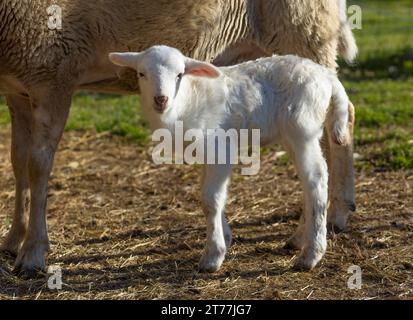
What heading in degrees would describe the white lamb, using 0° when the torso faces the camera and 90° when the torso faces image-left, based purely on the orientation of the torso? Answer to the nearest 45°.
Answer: approximately 90°

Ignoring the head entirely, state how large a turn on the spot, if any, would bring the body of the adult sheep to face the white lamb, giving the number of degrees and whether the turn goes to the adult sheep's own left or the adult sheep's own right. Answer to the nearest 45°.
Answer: approximately 135° to the adult sheep's own left

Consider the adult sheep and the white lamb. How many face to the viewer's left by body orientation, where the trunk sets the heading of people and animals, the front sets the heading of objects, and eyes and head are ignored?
2

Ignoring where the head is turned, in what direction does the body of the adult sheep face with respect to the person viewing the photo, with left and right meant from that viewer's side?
facing to the left of the viewer
